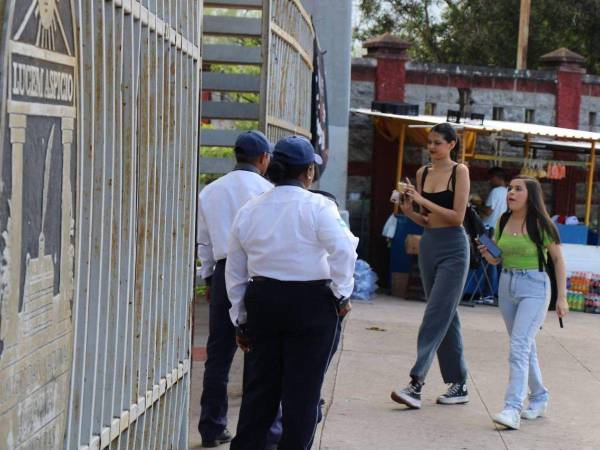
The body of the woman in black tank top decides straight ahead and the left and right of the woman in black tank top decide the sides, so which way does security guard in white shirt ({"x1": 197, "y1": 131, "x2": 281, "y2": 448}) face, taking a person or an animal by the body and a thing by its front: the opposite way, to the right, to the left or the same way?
the opposite way

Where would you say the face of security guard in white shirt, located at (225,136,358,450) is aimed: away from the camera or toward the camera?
away from the camera

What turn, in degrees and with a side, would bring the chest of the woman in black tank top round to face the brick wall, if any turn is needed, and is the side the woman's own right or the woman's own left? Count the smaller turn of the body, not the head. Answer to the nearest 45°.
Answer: approximately 135° to the woman's own right

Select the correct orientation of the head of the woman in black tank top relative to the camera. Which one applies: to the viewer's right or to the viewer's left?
to the viewer's left

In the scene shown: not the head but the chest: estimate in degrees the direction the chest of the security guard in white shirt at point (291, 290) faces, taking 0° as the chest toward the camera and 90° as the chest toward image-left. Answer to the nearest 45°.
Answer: approximately 225°

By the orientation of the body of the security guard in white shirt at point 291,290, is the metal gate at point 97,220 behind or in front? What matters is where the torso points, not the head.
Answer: behind

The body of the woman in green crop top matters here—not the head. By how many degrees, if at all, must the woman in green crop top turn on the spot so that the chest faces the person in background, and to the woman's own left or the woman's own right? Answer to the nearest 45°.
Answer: approximately 135° to the woman's own right

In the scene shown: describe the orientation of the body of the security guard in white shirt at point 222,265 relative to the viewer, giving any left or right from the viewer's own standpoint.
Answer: facing away from the viewer and to the right of the viewer

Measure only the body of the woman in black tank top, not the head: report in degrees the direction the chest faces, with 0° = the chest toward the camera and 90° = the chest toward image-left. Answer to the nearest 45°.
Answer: approximately 45°
